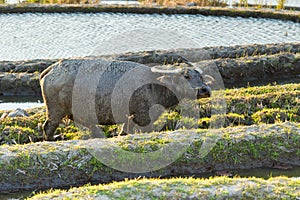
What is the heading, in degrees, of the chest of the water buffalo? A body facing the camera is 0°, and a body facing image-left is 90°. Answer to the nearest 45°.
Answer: approximately 270°
